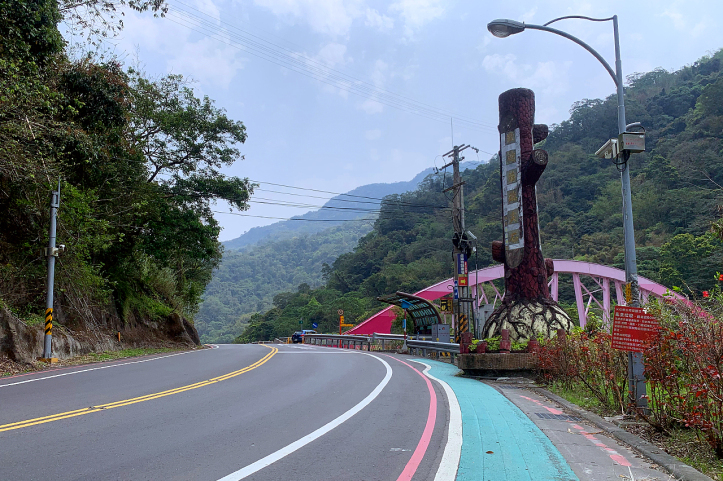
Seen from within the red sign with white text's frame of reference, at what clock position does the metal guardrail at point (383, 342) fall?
The metal guardrail is roughly at 5 o'clock from the red sign with white text.

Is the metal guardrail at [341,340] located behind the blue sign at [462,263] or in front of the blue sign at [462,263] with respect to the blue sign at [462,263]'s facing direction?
behind

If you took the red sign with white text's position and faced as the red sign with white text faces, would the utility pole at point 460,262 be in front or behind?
behind

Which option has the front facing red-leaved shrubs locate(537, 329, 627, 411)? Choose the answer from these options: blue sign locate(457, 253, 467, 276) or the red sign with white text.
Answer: the blue sign

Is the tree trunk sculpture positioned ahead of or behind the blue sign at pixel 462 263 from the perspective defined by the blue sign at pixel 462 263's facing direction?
ahead

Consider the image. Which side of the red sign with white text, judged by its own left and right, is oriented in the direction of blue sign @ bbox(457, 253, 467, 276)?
back

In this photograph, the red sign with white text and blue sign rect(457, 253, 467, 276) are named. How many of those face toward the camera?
2

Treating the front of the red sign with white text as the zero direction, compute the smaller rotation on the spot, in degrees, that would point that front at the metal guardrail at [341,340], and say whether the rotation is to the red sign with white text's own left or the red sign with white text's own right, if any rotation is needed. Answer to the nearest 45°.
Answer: approximately 135° to the red sign with white text's own right

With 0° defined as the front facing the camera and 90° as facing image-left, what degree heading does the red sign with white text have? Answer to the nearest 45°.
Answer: approximately 0°

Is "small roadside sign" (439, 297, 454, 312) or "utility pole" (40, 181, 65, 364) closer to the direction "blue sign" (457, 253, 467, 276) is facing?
the utility pole

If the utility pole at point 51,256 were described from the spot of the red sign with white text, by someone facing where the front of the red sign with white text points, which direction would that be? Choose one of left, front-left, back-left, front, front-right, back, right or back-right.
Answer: right
